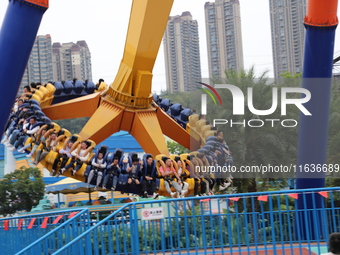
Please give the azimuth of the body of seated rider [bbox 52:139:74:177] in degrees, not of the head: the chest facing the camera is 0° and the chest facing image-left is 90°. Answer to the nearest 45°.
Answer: approximately 45°

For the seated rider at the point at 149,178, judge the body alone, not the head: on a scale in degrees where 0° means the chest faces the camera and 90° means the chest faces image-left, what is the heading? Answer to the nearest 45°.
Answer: approximately 0°

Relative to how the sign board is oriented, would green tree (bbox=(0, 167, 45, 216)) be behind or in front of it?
behind

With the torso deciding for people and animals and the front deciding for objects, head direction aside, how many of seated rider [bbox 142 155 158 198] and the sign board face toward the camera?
2

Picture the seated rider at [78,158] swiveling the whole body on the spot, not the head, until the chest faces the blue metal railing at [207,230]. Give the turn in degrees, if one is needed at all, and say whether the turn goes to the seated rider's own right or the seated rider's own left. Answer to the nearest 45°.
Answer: approximately 45° to the seated rider's own left

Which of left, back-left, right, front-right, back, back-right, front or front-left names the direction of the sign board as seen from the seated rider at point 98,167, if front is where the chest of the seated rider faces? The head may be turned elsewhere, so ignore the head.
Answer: front-left

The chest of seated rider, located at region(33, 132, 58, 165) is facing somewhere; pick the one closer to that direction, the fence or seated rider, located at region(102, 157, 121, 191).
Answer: the fence

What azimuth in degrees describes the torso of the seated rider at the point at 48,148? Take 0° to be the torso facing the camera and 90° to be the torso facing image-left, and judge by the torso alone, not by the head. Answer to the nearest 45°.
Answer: approximately 45°

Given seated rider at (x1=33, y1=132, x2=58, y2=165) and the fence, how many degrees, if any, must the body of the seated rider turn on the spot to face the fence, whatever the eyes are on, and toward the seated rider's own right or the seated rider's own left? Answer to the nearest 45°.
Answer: approximately 45° to the seated rider's own left

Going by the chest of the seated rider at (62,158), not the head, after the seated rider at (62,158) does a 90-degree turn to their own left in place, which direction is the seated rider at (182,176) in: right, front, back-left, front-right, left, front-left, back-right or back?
front-left

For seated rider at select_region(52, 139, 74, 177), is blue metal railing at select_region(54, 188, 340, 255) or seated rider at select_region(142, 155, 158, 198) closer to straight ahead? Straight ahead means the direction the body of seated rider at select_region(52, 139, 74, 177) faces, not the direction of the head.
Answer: the blue metal railing

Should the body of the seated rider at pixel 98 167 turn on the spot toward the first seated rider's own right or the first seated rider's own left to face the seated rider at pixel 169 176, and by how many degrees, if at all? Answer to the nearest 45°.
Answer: approximately 135° to the first seated rider's own left

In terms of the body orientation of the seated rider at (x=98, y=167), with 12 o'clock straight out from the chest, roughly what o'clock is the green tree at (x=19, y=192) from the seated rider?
The green tree is roughly at 4 o'clock from the seated rider.

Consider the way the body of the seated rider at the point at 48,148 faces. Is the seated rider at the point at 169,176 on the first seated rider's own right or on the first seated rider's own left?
on the first seated rider's own left
